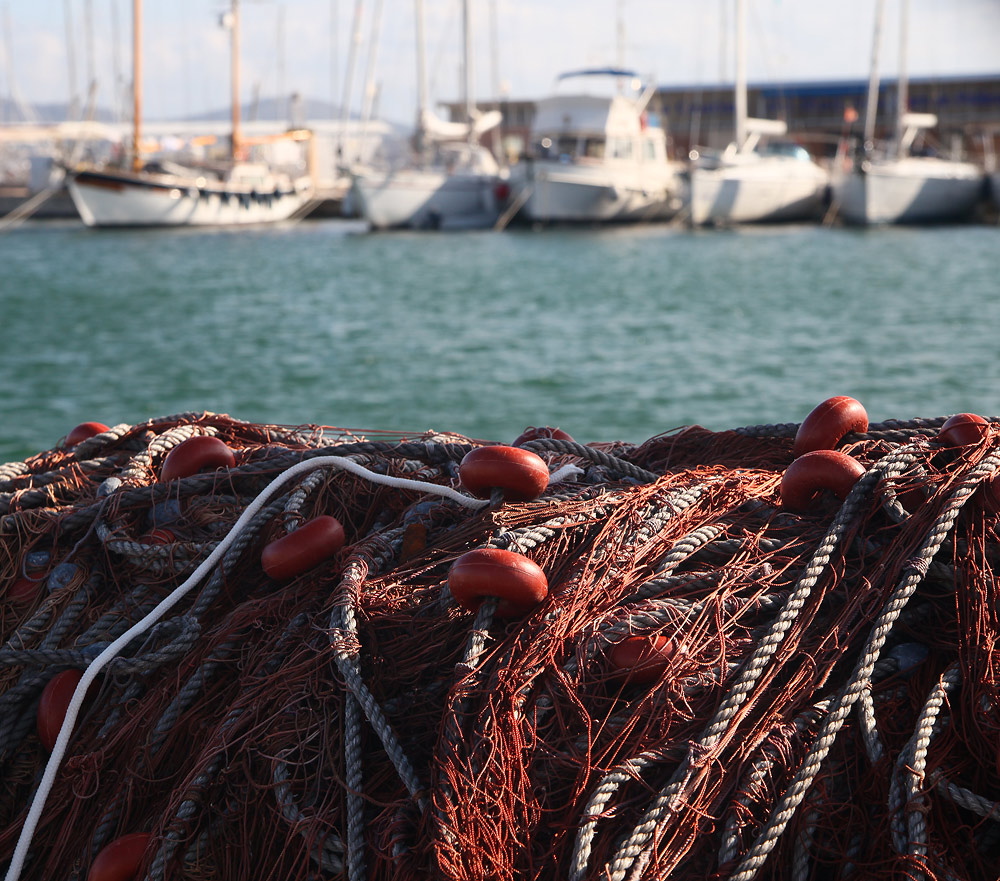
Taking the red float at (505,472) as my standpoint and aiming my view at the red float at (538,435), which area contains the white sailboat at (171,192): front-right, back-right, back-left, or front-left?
front-left

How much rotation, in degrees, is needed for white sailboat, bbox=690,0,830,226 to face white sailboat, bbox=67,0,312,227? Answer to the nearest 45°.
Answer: approximately 45° to its right

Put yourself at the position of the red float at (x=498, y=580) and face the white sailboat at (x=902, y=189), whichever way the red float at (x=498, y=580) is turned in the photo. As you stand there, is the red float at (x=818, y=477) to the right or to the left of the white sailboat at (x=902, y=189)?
right

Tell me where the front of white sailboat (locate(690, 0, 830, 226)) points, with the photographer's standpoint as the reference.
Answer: facing the viewer and to the left of the viewer

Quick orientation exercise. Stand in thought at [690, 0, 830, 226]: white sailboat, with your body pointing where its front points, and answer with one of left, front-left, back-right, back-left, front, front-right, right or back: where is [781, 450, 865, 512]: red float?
front-left

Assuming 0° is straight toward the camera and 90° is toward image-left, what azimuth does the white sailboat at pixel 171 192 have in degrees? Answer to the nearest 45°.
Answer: approximately 45°

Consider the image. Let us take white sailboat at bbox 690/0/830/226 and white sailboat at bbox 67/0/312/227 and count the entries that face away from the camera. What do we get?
0

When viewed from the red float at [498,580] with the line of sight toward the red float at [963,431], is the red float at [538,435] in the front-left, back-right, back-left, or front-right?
front-left

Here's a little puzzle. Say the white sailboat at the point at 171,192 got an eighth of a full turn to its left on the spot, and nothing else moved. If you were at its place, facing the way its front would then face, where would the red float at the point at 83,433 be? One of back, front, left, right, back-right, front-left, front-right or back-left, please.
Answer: front

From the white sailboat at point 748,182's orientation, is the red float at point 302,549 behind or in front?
in front

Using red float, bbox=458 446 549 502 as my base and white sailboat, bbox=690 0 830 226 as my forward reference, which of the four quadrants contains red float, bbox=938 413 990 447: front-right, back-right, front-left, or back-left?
front-right

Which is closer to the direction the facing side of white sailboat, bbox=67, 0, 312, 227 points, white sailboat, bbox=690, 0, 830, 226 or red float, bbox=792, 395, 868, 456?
the red float

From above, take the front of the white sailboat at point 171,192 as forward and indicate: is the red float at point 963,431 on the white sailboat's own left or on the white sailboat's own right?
on the white sailboat's own left

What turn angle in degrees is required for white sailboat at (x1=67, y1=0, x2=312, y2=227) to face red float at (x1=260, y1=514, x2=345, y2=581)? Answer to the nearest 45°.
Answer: approximately 45° to its left
